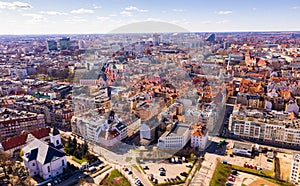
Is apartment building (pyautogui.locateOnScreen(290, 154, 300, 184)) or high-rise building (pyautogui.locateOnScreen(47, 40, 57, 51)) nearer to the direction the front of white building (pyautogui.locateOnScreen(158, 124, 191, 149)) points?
the apartment building

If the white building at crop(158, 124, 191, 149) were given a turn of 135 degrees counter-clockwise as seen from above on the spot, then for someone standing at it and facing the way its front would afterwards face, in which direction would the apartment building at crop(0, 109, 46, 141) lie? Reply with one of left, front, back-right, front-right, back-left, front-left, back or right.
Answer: back-left

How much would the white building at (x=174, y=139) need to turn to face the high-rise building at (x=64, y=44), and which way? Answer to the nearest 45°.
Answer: approximately 135° to its right

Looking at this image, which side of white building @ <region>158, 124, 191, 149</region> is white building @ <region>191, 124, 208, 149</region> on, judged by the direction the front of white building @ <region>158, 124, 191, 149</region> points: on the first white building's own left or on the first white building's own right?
on the first white building's own left

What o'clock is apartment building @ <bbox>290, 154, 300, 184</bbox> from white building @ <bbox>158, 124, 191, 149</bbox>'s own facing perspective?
The apartment building is roughly at 10 o'clock from the white building.

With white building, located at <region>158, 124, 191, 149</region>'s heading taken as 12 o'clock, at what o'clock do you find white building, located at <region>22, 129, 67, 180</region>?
white building, located at <region>22, 129, 67, 180</region> is roughly at 2 o'clock from white building, located at <region>158, 124, 191, 149</region>.

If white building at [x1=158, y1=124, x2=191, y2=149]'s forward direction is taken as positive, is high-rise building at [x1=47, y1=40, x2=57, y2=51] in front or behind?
behind

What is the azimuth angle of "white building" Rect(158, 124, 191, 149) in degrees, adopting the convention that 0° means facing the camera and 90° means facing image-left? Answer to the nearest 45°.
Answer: approximately 0°

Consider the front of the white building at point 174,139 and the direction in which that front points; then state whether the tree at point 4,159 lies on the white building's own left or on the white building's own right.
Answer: on the white building's own right

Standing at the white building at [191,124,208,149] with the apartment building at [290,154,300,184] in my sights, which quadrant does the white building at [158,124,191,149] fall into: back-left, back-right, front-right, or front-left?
back-right

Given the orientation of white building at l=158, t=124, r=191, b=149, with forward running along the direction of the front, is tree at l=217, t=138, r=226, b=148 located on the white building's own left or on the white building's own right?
on the white building's own left
